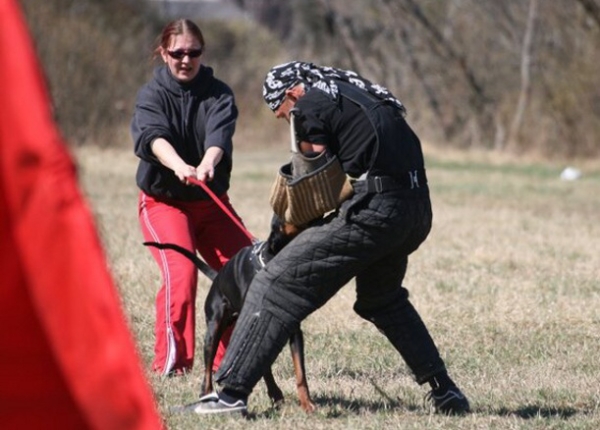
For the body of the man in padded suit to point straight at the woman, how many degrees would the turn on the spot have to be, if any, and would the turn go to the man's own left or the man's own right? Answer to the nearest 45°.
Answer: approximately 45° to the man's own right

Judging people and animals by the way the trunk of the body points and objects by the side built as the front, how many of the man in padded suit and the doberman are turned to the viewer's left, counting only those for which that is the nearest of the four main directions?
1

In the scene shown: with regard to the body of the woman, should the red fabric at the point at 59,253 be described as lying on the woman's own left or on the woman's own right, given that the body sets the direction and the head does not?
on the woman's own right

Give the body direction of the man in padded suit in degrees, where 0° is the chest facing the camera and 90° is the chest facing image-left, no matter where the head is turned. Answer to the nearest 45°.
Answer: approximately 90°

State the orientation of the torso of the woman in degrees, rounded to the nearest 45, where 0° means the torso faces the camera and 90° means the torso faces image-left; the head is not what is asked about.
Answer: approximately 315°

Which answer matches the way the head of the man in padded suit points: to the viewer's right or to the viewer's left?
to the viewer's left

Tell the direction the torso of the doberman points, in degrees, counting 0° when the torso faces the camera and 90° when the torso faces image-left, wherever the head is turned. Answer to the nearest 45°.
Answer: approximately 270°

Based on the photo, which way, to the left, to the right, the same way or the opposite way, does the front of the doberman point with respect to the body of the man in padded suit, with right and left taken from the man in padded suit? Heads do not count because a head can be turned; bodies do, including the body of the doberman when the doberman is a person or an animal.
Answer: the opposite way

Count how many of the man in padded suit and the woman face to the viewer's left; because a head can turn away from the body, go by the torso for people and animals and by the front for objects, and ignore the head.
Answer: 1
